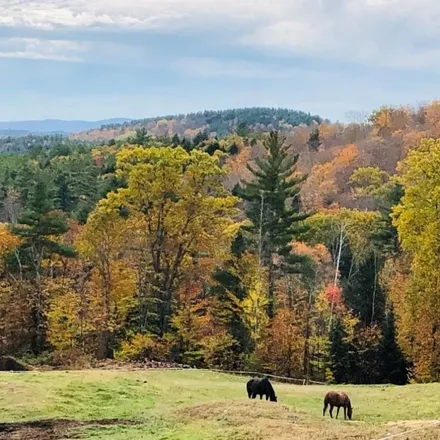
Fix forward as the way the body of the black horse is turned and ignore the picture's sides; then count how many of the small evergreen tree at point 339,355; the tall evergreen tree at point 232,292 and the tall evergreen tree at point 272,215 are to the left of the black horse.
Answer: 3

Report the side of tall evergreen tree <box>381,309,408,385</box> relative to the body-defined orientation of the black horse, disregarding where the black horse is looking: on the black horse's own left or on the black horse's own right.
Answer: on the black horse's own left

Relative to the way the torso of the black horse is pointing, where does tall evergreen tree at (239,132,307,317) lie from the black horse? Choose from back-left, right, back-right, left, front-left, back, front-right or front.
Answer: left

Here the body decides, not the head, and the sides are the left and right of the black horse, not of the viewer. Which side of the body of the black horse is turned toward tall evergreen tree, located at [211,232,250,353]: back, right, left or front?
left
